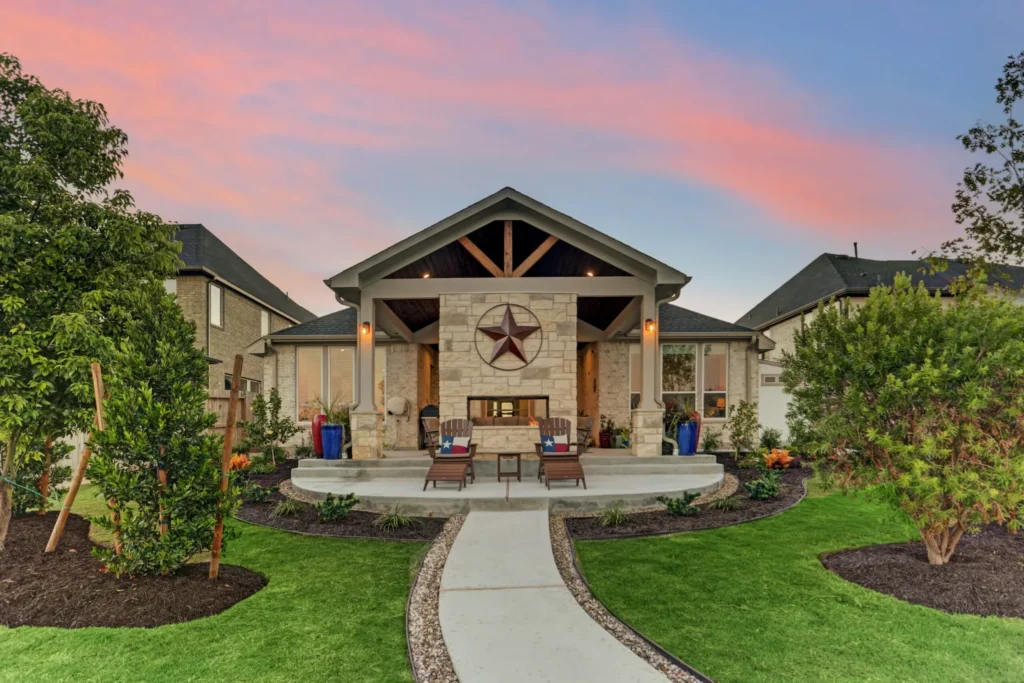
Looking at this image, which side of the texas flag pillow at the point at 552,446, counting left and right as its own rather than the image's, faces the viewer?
front

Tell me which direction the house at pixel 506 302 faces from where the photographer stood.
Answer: facing the viewer

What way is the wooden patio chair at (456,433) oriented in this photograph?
toward the camera

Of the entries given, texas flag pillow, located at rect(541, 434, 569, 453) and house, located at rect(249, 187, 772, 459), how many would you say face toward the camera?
2

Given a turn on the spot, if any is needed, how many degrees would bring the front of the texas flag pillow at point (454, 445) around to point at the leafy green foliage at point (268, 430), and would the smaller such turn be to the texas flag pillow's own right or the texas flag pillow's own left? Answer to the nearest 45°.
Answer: approximately 135° to the texas flag pillow's own right

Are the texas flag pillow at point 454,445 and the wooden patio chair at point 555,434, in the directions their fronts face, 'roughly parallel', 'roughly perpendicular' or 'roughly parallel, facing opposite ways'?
roughly parallel

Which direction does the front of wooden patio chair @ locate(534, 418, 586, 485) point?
toward the camera

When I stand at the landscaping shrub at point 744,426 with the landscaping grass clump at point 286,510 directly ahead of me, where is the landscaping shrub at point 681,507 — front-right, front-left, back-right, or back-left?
front-left

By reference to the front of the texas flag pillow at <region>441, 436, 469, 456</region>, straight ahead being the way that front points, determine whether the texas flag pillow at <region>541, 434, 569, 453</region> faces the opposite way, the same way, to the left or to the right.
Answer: the same way

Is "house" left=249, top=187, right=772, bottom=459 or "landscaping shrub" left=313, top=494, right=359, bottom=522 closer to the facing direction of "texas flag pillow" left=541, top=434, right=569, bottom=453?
the landscaping shrub

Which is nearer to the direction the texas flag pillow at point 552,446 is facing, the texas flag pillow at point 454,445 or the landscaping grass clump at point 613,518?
the landscaping grass clump
